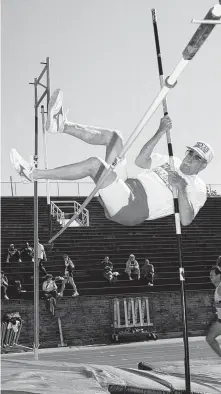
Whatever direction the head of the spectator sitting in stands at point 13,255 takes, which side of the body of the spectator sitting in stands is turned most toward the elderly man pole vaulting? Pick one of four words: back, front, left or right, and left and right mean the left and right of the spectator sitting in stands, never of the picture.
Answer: front

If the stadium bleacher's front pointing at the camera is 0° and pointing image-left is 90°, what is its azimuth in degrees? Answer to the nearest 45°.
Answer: approximately 0°

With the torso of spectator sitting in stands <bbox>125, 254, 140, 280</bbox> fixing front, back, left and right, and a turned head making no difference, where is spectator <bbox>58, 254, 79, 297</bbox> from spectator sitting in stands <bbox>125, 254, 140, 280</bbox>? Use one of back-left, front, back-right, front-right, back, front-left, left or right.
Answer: front-right

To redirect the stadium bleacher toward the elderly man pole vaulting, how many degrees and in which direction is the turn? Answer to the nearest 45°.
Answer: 0° — it already faces them

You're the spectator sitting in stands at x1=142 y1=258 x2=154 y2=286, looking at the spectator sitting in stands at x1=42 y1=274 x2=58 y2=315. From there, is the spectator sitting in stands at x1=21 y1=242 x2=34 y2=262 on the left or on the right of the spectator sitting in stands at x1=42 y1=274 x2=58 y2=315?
right

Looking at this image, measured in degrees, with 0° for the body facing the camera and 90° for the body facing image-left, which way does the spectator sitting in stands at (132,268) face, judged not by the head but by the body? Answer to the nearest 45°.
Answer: approximately 0°

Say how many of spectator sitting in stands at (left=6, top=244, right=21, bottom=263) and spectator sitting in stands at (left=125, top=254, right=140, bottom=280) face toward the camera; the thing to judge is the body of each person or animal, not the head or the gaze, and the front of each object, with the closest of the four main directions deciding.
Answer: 2

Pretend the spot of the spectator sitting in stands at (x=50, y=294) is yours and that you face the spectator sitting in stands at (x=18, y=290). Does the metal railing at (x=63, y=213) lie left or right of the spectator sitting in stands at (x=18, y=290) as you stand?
right

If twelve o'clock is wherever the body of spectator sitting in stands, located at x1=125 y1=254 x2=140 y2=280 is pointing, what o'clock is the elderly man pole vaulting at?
The elderly man pole vaulting is roughly at 12 o'clock from the spectator sitting in stands.
